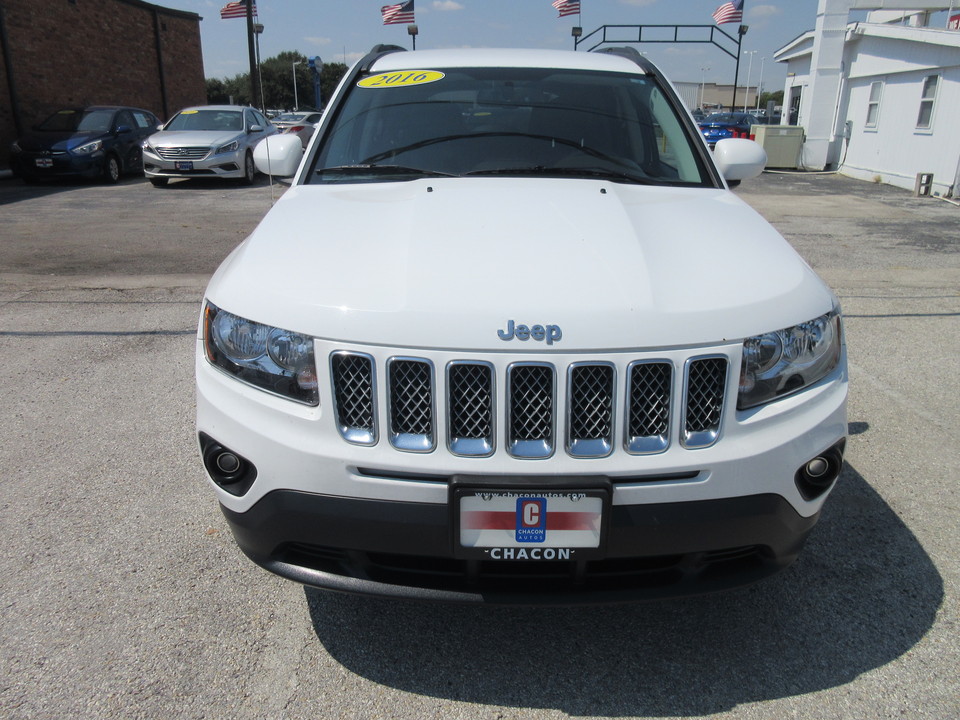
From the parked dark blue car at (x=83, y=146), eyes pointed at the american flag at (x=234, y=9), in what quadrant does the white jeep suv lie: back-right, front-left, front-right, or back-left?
back-right

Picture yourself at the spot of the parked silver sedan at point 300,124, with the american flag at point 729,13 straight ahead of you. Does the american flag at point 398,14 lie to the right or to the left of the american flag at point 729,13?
left

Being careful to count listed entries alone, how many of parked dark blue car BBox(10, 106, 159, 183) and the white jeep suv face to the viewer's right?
0

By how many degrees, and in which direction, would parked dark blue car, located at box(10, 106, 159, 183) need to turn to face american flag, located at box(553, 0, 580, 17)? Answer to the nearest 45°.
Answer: approximately 135° to its left

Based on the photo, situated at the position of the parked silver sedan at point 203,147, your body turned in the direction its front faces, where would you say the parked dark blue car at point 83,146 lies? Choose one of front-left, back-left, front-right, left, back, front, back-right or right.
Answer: right

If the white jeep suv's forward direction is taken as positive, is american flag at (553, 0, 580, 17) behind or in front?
behind

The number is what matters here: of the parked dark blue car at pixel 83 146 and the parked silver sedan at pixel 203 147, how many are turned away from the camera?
0

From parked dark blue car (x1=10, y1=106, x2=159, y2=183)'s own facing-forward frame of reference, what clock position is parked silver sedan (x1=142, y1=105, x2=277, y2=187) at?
The parked silver sedan is roughly at 9 o'clock from the parked dark blue car.
